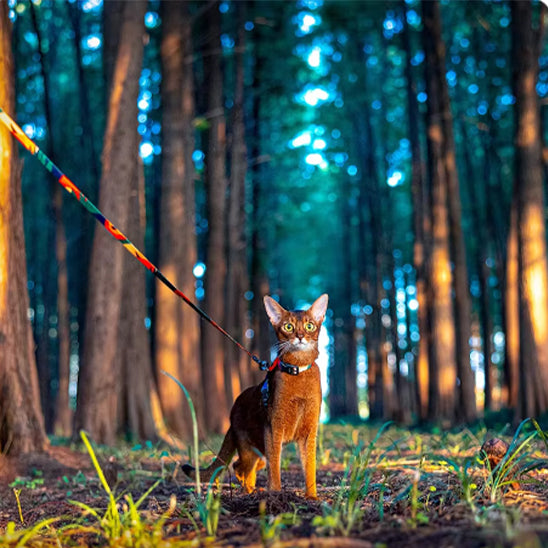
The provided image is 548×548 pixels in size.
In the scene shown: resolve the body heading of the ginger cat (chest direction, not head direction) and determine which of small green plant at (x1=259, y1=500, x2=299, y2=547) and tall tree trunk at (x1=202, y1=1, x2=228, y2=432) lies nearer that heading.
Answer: the small green plant

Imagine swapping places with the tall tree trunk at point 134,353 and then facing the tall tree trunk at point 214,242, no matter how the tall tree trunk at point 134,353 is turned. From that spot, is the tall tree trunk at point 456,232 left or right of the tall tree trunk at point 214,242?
right

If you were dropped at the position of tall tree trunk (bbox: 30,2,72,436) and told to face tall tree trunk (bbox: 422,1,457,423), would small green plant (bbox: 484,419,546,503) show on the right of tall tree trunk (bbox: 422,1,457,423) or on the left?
right

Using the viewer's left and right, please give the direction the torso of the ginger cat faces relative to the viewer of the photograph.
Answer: facing the viewer and to the right of the viewer

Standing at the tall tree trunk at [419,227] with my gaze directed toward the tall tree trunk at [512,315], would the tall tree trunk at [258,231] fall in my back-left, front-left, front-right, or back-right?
back-right

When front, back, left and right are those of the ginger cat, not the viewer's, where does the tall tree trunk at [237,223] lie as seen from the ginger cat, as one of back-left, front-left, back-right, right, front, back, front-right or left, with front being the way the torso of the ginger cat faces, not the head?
back-left

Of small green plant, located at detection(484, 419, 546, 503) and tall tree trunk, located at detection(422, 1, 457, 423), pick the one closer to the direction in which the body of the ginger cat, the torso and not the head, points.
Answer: the small green plant

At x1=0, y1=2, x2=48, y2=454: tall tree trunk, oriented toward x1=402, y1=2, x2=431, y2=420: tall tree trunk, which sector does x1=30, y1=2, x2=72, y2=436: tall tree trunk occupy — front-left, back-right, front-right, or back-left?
front-left

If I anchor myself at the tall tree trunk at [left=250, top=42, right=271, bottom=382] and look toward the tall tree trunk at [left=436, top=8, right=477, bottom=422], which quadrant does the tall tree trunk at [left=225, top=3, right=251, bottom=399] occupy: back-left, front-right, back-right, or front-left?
front-right

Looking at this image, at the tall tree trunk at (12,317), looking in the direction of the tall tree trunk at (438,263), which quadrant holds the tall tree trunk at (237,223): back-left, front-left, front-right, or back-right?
front-left

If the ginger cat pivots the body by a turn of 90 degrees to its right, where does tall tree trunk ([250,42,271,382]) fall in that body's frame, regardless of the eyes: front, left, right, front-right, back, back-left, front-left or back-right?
back-right

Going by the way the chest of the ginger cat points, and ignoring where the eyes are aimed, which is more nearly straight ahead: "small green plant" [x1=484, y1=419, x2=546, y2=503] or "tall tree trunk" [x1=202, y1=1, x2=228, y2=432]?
the small green plant
